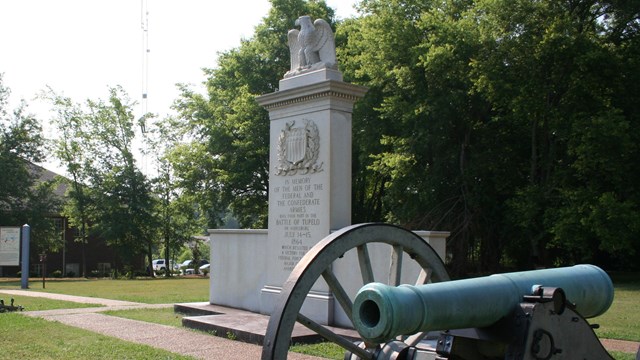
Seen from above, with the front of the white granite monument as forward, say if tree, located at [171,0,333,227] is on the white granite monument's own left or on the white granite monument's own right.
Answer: on the white granite monument's own right

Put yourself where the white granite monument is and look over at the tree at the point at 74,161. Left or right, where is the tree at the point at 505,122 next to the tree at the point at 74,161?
right

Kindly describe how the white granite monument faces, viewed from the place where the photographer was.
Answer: facing the viewer and to the left of the viewer

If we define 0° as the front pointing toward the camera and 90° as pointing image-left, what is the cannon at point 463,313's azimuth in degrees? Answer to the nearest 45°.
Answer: approximately 45°

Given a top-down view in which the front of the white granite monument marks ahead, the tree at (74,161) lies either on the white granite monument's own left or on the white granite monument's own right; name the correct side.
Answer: on the white granite monument's own right

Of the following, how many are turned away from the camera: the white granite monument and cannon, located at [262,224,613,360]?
0

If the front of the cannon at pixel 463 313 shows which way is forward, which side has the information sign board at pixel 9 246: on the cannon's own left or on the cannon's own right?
on the cannon's own right

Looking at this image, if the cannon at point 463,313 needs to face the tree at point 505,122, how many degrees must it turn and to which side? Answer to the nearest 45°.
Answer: approximately 135° to its right

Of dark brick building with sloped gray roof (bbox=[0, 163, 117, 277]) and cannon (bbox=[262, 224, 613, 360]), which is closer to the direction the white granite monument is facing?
the cannon

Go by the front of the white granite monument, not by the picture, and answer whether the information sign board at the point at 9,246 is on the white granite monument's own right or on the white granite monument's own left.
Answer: on the white granite monument's own right
